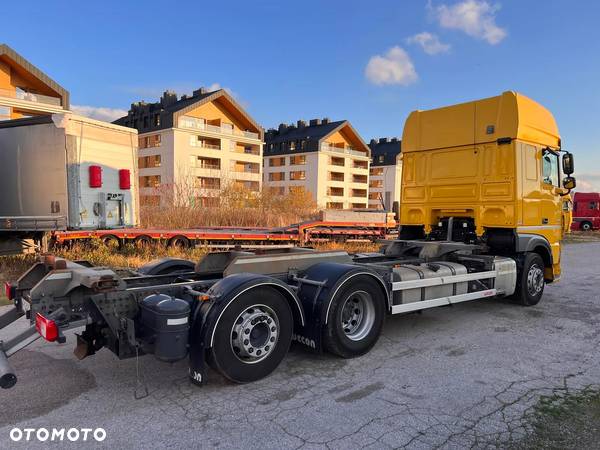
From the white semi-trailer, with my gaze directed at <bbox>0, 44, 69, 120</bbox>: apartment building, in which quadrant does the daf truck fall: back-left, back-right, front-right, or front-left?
back-right

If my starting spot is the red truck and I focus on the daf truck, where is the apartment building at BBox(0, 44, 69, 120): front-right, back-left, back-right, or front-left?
front-right

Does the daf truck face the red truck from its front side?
yes

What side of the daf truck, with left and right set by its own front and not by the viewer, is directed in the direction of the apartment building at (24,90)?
left

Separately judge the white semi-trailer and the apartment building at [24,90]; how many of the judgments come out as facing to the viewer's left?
0

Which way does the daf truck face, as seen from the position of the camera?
facing away from the viewer and to the right of the viewer

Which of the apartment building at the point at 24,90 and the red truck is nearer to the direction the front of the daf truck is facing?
the red truck

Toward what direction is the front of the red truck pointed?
to the viewer's right
